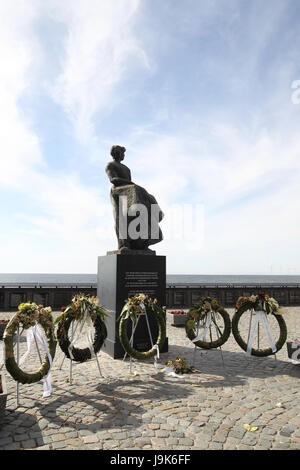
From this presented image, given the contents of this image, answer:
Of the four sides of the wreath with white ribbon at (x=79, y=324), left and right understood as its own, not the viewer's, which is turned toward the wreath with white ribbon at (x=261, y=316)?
left

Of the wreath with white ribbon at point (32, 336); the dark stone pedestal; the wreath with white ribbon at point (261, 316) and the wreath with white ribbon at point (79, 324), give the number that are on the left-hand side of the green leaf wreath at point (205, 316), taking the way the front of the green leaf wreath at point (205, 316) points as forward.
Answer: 1

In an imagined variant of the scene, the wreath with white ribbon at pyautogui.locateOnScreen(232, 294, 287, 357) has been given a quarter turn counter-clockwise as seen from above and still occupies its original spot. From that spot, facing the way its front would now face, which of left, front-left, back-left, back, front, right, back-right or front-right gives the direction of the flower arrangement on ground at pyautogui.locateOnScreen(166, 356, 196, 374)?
back-right

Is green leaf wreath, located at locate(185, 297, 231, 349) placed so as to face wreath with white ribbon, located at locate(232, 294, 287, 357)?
no

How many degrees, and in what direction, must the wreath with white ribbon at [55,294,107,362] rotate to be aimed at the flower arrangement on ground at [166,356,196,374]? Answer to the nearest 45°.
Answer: approximately 90° to its left

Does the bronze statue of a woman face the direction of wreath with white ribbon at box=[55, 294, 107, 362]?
no

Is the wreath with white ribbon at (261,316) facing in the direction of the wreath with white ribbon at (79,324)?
no

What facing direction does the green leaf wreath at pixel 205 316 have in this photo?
toward the camera

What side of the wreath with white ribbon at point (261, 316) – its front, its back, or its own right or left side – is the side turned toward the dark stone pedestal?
right

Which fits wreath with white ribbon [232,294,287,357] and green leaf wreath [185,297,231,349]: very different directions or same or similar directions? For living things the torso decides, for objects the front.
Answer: same or similar directions

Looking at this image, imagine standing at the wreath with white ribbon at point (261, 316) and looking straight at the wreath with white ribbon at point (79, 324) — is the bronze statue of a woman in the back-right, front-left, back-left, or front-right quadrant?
front-right

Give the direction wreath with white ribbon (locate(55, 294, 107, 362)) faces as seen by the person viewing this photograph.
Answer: facing the viewer

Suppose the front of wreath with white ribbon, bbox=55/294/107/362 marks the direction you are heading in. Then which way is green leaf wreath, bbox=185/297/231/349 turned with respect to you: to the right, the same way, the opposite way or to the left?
the same way
